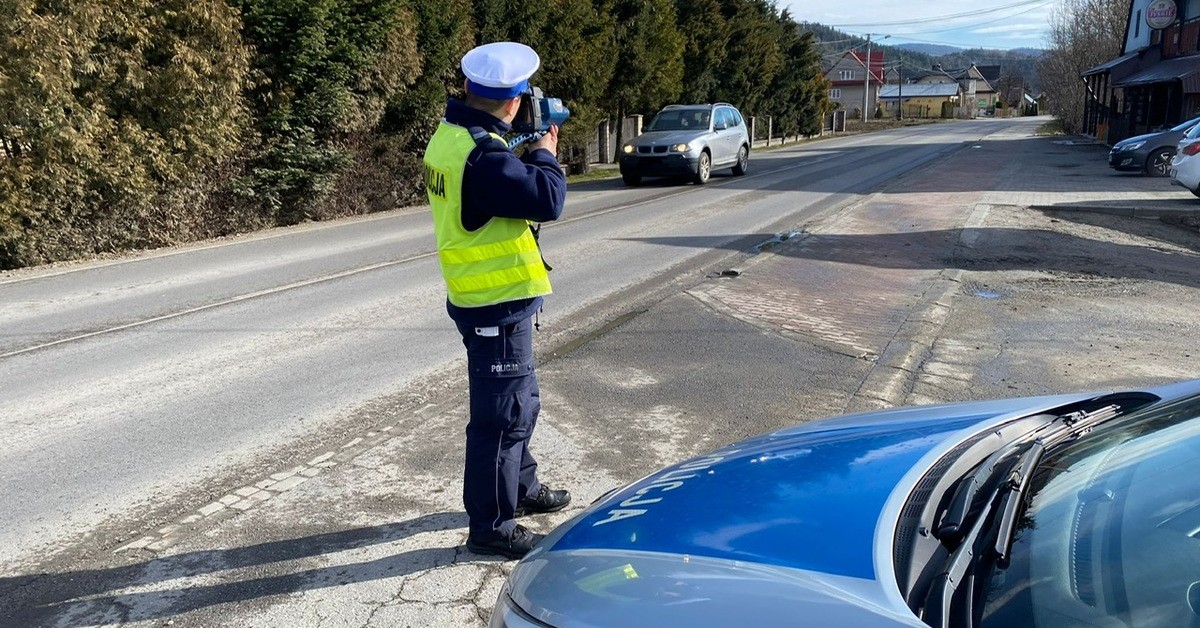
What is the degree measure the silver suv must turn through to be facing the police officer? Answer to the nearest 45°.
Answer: approximately 45° to its left

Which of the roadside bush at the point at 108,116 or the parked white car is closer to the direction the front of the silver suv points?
the roadside bush

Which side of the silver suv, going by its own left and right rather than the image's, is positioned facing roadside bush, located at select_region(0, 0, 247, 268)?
front

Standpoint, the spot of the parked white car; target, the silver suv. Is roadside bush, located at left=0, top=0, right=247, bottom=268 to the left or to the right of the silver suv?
left

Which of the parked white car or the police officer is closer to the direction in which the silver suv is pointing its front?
the police officer

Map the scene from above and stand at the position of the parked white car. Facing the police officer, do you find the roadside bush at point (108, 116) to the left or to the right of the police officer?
right

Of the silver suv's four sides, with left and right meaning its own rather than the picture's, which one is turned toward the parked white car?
left

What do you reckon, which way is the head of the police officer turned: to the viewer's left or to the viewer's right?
to the viewer's right
